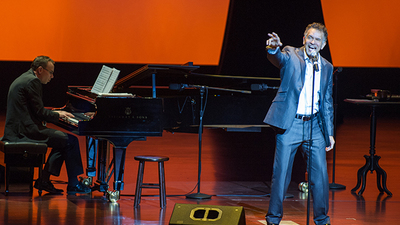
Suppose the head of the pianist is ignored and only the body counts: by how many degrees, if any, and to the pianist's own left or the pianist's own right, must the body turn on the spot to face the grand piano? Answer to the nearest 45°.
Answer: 0° — they already face it

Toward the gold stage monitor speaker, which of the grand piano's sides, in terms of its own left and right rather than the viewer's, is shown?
left

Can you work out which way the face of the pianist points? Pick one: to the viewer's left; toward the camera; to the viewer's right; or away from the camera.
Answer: to the viewer's right

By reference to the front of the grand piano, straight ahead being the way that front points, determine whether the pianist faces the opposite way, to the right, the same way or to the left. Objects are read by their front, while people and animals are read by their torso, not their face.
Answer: the opposite way

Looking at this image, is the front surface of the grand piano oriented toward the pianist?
yes

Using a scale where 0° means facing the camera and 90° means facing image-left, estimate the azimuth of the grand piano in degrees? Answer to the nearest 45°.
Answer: approximately 90°

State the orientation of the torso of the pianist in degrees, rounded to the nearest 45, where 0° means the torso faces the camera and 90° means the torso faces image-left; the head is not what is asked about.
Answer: approximately 270°

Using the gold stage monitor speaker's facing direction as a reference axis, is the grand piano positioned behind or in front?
in front

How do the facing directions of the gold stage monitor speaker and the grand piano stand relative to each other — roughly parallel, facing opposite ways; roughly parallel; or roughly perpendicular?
roughly perpendicular

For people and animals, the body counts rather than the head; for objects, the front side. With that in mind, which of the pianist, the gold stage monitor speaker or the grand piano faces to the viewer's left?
the grand piano

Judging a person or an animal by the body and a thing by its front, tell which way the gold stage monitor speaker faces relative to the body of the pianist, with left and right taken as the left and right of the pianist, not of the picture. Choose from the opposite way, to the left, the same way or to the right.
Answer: to the left

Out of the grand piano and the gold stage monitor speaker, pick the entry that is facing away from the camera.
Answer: the gold stage monitor speaker

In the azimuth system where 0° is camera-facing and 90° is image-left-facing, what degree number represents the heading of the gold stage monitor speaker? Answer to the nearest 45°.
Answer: approximately 180°
